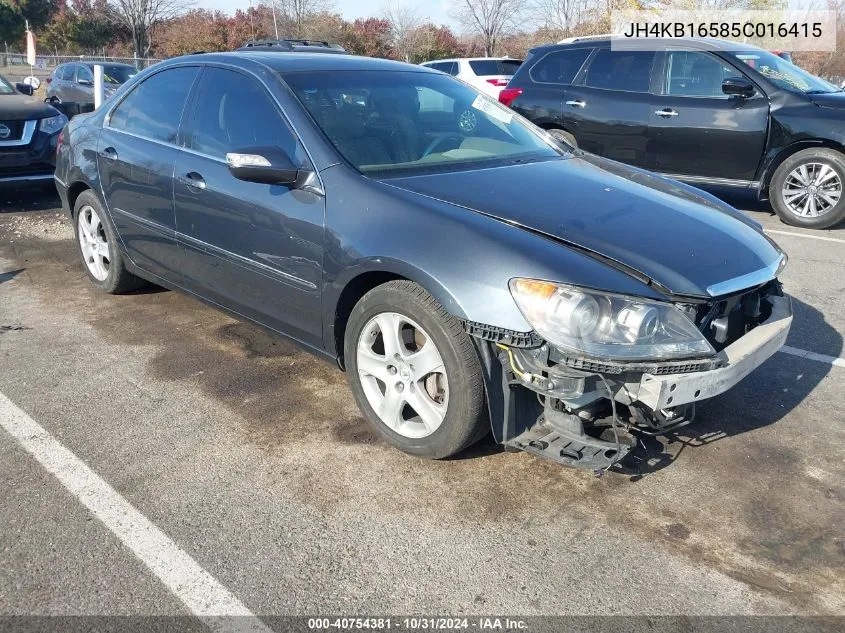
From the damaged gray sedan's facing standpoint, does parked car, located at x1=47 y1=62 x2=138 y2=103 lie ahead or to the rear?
to the rear

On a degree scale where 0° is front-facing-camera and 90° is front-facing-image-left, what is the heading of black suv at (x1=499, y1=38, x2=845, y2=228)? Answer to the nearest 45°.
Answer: approximately 315°

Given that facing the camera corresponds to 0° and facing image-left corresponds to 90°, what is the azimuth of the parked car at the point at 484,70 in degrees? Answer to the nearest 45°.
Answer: approximately 135°

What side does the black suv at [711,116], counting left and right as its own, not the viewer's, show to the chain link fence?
back

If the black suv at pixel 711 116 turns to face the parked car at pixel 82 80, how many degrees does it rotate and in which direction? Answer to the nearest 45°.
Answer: approximately 180°

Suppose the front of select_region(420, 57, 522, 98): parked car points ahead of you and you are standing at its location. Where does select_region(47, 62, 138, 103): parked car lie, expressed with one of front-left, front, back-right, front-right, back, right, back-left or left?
front-left

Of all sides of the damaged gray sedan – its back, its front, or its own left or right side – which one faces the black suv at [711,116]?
left

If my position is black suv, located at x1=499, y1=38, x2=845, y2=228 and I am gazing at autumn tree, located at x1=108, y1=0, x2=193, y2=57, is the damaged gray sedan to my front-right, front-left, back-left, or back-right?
back-left

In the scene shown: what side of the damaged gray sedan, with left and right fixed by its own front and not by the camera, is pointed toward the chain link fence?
back
